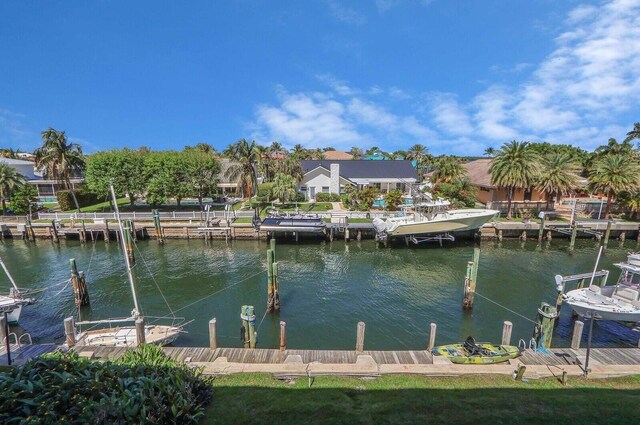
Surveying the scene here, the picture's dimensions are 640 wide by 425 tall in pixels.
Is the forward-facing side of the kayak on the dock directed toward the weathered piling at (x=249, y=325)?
no

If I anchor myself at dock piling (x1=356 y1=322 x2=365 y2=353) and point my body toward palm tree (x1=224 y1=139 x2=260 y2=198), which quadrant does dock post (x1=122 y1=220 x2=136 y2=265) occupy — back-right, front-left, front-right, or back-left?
front-left

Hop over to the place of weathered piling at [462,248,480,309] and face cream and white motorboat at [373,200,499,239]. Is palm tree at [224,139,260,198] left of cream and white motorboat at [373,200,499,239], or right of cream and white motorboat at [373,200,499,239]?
left

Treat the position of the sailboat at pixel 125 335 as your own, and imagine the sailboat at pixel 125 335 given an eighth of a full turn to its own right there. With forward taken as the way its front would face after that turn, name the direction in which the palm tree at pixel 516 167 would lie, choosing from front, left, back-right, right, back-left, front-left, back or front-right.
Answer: front-left

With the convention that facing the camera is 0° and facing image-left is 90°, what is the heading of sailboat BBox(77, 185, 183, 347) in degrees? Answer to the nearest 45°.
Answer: approximately 270°

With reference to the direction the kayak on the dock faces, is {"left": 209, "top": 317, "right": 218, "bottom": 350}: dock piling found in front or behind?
behind

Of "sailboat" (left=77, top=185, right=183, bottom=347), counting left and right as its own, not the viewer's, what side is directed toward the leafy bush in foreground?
right

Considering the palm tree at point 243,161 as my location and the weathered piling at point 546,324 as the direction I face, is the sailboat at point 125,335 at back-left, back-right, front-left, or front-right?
front-right
